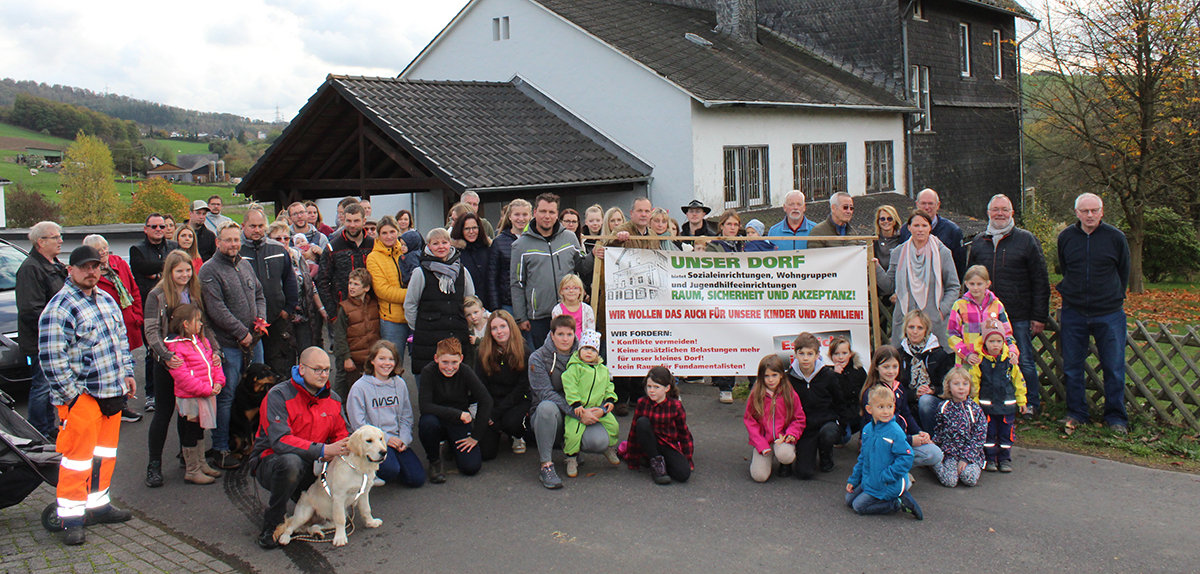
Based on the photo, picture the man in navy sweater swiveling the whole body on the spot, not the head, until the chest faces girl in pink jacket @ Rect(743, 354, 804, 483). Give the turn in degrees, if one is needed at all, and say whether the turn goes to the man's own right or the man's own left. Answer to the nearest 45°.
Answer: approximately 45° to the man's own right

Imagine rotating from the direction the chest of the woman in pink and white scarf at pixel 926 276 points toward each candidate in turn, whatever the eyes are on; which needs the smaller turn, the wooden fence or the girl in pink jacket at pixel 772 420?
the girl in pink jacket

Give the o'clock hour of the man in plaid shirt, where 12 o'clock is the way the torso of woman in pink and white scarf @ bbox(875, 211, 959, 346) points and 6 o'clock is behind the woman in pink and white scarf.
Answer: The man in plaid shirt is roughly at 2 o'clock from the woman in pink and white scarf.

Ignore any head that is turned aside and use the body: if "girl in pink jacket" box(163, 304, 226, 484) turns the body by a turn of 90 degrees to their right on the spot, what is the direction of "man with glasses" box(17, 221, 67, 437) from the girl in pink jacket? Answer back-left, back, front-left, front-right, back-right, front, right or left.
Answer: right

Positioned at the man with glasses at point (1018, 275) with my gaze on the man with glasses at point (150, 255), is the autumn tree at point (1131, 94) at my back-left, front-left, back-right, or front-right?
back-right

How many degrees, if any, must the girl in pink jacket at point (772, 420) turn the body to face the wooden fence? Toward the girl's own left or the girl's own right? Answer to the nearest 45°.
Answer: approximately 135° to the girl's own left

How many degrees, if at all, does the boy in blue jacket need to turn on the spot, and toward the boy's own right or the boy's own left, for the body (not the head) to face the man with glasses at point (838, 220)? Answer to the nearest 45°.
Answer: approximately 135° to the boy's own right
